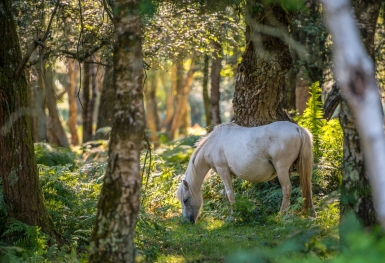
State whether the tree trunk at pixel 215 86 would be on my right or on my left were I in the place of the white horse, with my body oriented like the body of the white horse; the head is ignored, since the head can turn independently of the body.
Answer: on my right

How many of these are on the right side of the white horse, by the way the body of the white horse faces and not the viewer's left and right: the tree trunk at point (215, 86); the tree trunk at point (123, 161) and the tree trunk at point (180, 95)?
2

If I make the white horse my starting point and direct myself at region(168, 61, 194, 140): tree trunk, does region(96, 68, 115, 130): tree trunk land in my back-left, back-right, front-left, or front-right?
front-left

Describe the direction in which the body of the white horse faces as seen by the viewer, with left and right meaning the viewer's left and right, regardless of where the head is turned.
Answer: facing to the left of the viewer

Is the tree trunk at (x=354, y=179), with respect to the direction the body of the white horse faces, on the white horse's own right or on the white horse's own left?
on the white horse's own left

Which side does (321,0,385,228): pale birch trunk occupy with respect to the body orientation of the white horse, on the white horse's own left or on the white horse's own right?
on the white horse's own left

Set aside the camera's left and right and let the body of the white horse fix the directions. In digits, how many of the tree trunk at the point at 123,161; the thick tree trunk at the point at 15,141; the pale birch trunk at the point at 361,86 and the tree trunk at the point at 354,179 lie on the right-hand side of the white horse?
0

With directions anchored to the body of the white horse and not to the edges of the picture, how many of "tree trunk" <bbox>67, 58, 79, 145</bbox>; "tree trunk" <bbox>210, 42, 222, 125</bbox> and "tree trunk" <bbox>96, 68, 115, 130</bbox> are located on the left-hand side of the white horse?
0

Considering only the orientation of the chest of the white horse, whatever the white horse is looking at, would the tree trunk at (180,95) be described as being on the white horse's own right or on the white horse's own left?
on the white horse's own right

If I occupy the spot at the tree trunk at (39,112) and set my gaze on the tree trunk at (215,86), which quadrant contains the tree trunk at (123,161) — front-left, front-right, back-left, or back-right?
front-right

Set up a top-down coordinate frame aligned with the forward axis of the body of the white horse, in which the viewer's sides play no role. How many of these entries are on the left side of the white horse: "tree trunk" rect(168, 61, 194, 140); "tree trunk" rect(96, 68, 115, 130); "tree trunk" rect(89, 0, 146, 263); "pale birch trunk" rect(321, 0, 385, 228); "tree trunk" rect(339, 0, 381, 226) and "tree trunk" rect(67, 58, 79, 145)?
3

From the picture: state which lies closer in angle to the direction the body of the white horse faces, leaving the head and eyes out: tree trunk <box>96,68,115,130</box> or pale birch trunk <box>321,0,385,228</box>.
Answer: the tree trunk

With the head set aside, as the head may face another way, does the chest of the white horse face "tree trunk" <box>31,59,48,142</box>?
no

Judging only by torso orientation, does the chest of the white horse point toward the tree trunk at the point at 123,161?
no

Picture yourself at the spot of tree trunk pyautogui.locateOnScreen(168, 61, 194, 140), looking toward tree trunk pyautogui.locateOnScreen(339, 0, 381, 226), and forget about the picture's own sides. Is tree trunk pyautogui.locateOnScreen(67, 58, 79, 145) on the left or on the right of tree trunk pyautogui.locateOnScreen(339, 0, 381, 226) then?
right

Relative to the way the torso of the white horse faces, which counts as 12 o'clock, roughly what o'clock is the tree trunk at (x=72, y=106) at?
The tree trunk is roughly at 2 o'clock from the white horse.
